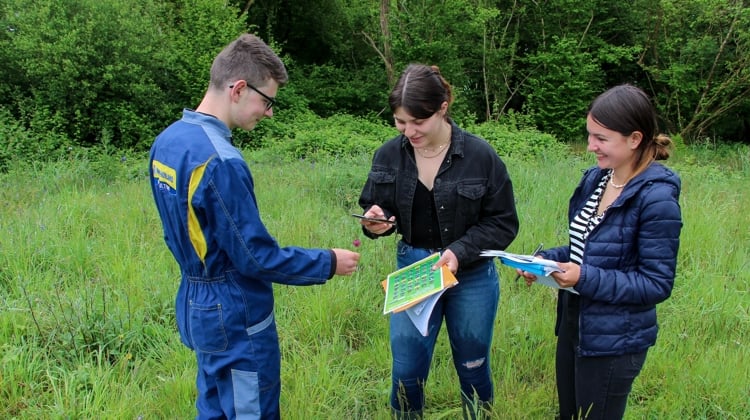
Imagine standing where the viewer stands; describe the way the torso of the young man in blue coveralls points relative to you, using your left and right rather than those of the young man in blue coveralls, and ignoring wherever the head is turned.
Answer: facing away from the viewer and to the right of the viewer

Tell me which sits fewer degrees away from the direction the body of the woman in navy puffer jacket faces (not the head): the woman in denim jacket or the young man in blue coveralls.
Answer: the young man in blue coveralls

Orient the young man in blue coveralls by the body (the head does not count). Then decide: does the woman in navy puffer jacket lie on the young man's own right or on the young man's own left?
on the young man's own right

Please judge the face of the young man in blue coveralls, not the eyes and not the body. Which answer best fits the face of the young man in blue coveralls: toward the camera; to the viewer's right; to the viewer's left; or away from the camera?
to the viewer's right
